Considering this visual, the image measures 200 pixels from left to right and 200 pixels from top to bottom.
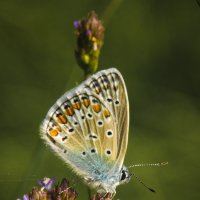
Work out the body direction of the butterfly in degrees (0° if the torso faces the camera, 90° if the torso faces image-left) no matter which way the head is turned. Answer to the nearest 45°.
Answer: approximately 270°
